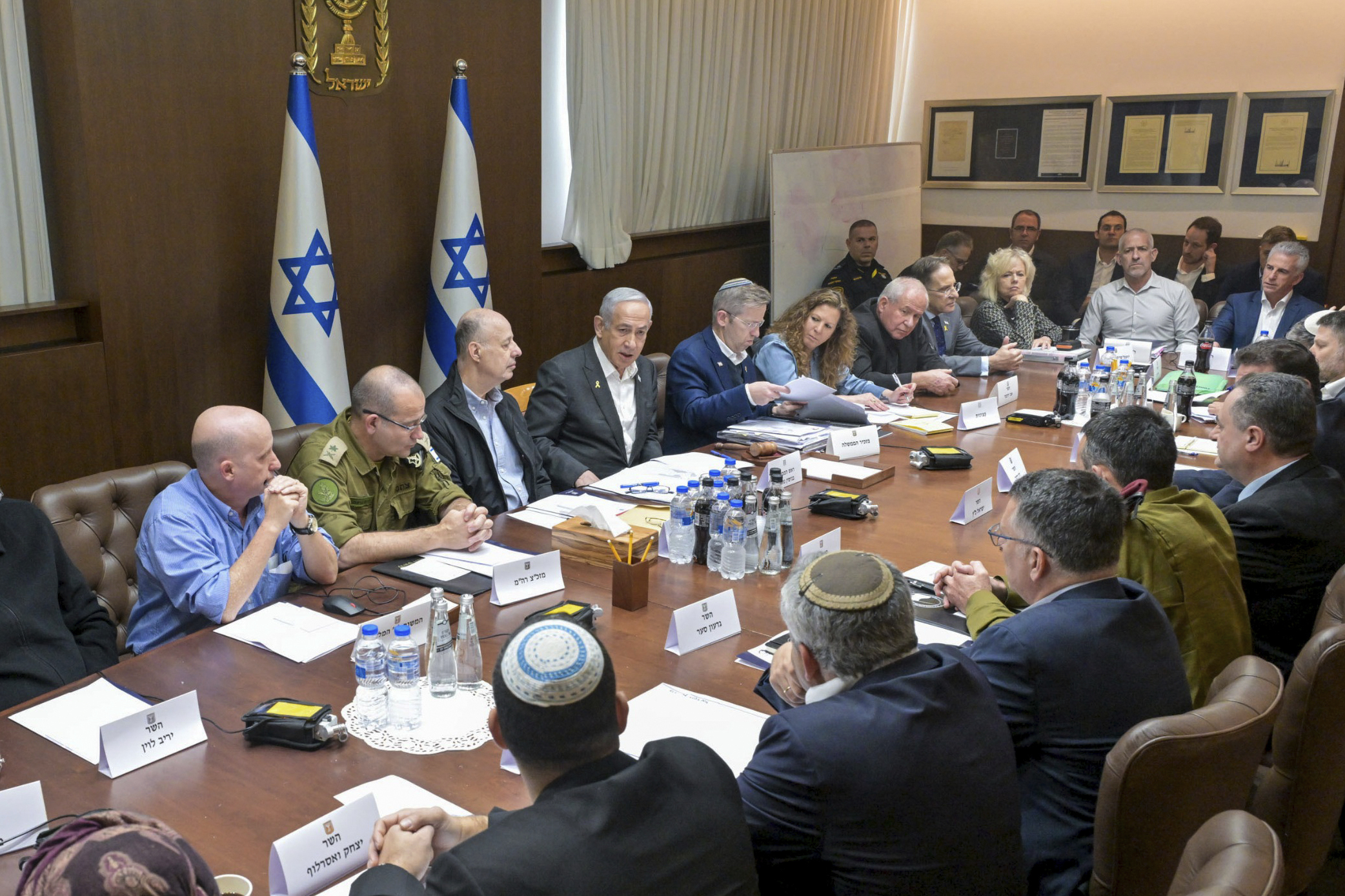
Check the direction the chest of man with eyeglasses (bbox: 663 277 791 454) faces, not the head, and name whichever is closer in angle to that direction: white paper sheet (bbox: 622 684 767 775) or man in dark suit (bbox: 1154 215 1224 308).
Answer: the white paper sheet

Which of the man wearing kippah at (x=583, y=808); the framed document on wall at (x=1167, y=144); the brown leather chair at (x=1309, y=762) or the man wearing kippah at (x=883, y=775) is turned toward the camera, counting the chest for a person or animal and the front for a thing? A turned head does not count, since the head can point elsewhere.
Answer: the framed document on wall

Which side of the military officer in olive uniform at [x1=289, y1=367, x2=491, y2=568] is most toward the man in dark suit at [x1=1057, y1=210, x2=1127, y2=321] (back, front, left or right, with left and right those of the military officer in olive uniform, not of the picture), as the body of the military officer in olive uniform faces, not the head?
left

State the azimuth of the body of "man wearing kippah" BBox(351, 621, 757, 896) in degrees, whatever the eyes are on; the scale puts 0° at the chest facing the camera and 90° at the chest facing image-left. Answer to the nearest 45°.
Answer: approximately 135°

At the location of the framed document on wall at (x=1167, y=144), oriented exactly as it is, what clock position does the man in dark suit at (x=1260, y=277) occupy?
The man in dark suit is roughly at 11 o'clock from the framed document on wall.

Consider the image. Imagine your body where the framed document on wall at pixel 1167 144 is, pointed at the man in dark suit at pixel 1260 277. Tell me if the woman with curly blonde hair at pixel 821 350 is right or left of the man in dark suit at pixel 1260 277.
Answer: right

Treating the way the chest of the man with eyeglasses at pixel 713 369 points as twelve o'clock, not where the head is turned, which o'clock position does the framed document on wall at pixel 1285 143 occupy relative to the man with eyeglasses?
The framed document on wall is roughly at 9 o'clock from the man with eyeglasses.

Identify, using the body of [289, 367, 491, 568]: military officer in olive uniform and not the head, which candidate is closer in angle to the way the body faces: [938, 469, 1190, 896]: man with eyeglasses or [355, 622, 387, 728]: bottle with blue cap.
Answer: the man with eyeglasses

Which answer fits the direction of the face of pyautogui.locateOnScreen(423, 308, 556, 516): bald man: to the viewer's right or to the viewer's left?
to the viewer's right

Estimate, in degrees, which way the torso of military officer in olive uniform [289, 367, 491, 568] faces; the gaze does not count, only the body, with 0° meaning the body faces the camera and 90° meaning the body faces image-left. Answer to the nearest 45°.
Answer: approximately 315°

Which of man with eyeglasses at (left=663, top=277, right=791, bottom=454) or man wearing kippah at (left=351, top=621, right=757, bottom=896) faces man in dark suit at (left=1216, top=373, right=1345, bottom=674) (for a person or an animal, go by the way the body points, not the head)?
the man with eyeglasses

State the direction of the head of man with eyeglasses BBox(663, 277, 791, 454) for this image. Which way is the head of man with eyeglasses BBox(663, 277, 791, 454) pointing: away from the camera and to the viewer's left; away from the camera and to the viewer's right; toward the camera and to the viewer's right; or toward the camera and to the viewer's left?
toward the camera and to the viewer's right

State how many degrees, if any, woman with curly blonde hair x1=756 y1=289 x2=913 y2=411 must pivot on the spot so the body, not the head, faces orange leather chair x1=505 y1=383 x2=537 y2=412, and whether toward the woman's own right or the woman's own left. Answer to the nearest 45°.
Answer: approximately 135° to the woman's own right

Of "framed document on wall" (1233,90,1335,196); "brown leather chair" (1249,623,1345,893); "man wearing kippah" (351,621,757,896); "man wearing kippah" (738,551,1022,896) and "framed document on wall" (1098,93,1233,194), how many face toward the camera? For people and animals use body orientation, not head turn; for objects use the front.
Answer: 2
